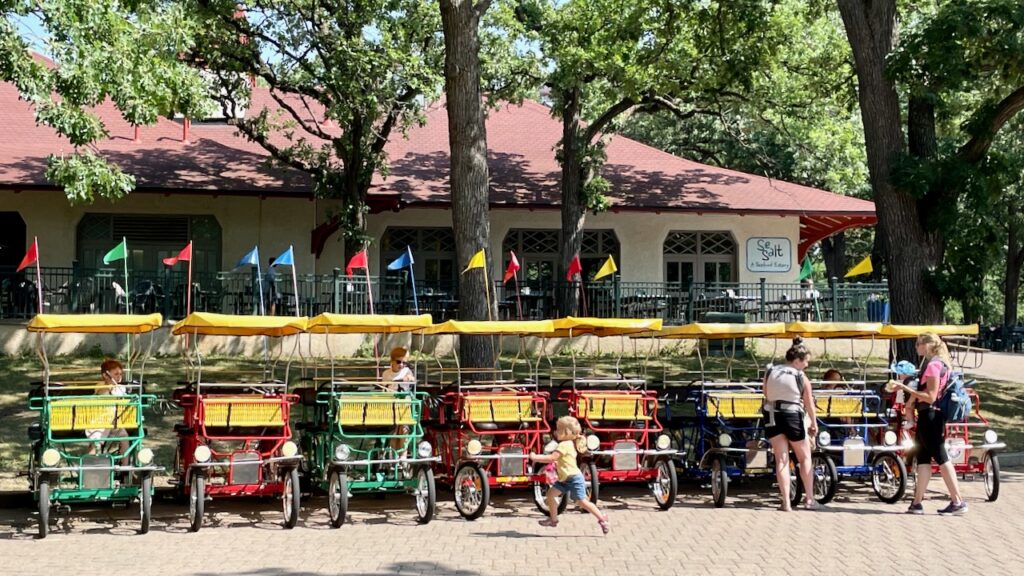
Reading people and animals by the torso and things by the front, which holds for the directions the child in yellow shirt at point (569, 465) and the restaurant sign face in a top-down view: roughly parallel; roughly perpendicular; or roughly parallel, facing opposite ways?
roughly perpendicular

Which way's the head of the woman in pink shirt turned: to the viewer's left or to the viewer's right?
to the viewer's left

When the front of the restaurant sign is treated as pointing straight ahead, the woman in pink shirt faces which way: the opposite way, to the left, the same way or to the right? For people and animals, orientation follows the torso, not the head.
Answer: to the right

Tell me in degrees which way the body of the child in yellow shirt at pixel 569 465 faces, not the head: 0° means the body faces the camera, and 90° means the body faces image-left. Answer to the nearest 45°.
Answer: approximately 90°

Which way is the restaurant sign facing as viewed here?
toward the camera

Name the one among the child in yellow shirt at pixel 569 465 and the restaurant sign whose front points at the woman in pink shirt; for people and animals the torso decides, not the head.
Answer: the restaurant sign

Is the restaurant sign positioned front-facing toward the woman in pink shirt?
yes

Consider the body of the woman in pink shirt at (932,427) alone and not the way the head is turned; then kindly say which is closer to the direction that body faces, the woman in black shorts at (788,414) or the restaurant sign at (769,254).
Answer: the woman in black shorts

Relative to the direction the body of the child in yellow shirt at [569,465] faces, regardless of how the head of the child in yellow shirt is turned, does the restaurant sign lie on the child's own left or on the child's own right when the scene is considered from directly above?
on the child's own right

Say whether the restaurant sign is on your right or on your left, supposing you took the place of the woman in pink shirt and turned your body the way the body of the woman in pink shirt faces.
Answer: on your right

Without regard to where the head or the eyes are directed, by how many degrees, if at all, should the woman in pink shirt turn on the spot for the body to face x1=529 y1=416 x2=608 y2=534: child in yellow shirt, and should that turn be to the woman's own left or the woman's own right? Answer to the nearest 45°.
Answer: approximately 45° to the woman's own left

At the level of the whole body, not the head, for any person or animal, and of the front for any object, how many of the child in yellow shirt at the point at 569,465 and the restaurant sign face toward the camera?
1

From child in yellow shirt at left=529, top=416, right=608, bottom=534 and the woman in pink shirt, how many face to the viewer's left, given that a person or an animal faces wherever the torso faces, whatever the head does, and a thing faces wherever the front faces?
2

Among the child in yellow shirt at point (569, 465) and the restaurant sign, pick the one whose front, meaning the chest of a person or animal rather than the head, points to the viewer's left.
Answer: the child in yellow shirt

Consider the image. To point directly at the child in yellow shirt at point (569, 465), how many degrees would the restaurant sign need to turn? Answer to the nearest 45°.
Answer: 0° — it already faces them

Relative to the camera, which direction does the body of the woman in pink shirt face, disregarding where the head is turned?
to the viewer's left

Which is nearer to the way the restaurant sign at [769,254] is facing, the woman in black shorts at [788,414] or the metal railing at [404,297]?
the woman in black shorts

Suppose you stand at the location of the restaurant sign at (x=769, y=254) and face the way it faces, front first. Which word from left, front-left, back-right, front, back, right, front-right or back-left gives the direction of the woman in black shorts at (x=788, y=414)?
front
